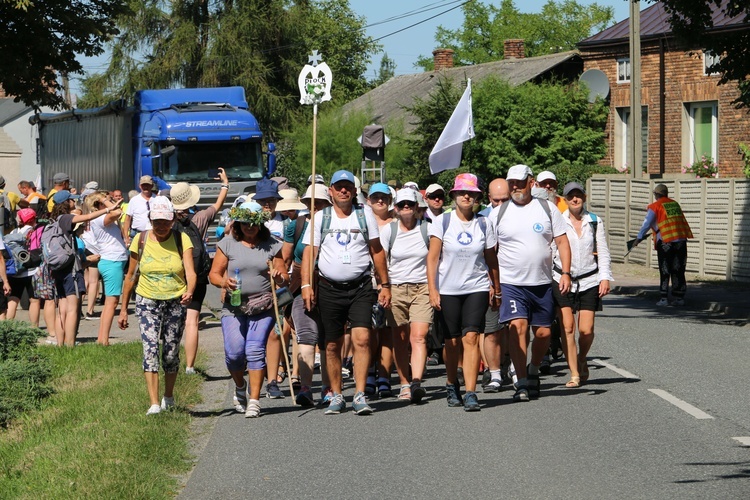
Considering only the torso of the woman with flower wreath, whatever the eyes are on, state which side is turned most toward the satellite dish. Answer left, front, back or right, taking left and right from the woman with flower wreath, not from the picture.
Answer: back

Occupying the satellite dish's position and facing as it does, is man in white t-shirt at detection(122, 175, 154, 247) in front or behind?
in front

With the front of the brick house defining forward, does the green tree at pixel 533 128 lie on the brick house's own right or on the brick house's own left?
on the brick house's own right

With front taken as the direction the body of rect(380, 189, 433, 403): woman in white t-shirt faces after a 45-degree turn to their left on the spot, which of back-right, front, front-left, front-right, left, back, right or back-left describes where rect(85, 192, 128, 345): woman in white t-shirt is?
back

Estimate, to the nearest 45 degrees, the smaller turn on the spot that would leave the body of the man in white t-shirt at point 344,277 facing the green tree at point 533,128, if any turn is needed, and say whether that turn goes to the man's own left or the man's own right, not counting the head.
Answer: approximately 180°

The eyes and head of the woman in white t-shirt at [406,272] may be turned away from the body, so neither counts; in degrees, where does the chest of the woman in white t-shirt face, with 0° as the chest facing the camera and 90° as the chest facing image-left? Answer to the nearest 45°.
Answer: approximately 0°

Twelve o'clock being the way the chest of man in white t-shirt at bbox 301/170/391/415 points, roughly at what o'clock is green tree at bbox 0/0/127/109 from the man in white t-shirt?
The green tree is roughly at 5 o'clock from the man in white t-shirt.
